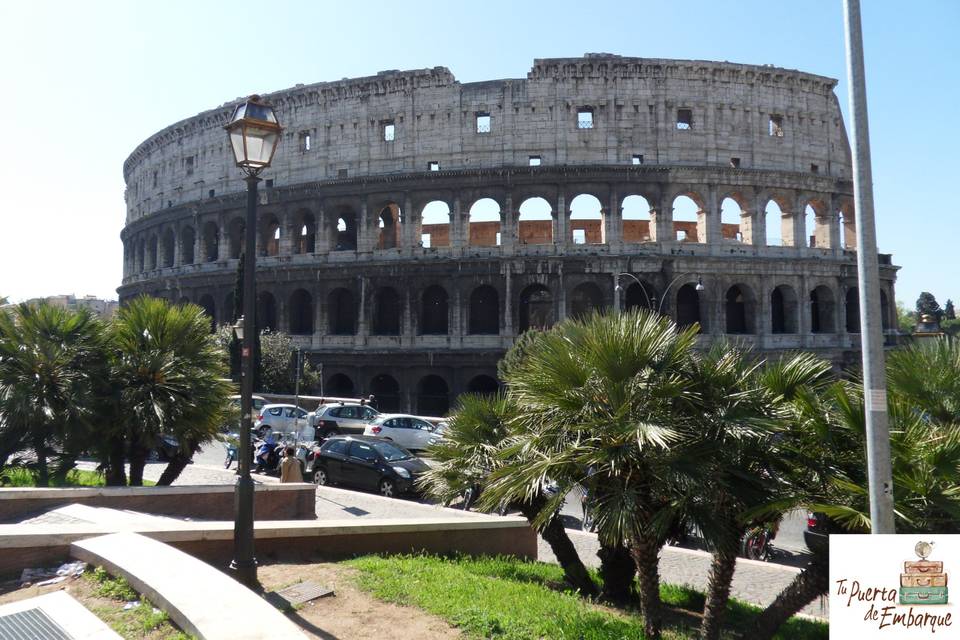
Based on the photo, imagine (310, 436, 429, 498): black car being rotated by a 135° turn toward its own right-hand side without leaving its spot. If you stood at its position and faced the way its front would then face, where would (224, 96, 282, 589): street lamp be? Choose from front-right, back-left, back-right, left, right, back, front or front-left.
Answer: left

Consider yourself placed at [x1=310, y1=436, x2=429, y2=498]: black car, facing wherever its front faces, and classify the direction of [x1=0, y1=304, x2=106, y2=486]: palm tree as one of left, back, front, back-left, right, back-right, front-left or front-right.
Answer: right

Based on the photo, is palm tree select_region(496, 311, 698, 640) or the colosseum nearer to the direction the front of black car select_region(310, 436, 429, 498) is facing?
the palm tree

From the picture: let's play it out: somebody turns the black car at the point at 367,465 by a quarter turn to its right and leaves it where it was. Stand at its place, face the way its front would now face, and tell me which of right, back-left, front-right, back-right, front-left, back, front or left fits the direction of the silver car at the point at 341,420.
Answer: back-right

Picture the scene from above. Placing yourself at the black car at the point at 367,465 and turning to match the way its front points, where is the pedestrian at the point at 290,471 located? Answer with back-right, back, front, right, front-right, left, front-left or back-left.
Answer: right

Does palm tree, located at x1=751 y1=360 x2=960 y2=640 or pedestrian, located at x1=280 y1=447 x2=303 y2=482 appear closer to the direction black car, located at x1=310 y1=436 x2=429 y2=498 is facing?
the palm tree

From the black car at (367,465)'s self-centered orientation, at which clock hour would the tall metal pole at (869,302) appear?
The tall metal pole is roughly at 1 o'clock from the black car.

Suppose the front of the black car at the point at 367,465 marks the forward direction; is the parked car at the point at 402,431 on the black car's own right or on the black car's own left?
on the black car's own left

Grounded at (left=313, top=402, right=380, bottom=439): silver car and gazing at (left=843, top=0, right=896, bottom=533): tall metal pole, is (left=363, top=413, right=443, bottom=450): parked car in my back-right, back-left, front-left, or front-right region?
front-left

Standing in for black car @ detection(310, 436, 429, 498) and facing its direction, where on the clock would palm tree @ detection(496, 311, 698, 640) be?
The palm tree is roughly at 1 o'clock from the black car.

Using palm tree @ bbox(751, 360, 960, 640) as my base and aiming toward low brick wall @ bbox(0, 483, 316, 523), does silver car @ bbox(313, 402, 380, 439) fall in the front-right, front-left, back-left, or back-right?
front-right

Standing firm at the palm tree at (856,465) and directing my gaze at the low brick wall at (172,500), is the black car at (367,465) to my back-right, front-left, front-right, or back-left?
front-right

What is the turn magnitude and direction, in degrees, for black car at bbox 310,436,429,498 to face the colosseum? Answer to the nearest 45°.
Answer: approximately 90° to its left

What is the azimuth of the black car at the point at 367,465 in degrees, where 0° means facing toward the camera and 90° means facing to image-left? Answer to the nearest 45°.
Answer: approximately 315°
